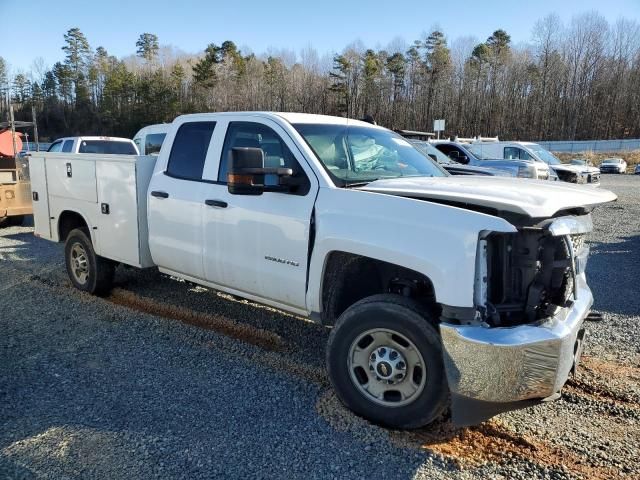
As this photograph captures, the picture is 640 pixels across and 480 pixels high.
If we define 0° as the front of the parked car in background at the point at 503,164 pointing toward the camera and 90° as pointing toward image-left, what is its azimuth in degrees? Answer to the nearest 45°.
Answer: approximately 315°

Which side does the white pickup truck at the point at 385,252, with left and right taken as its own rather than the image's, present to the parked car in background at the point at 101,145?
back

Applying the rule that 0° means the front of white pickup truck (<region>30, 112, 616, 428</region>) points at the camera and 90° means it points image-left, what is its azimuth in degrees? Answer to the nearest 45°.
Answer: approximately 315°

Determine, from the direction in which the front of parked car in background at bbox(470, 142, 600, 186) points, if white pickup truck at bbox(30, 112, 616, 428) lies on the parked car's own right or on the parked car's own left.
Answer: on the parked car's own right
